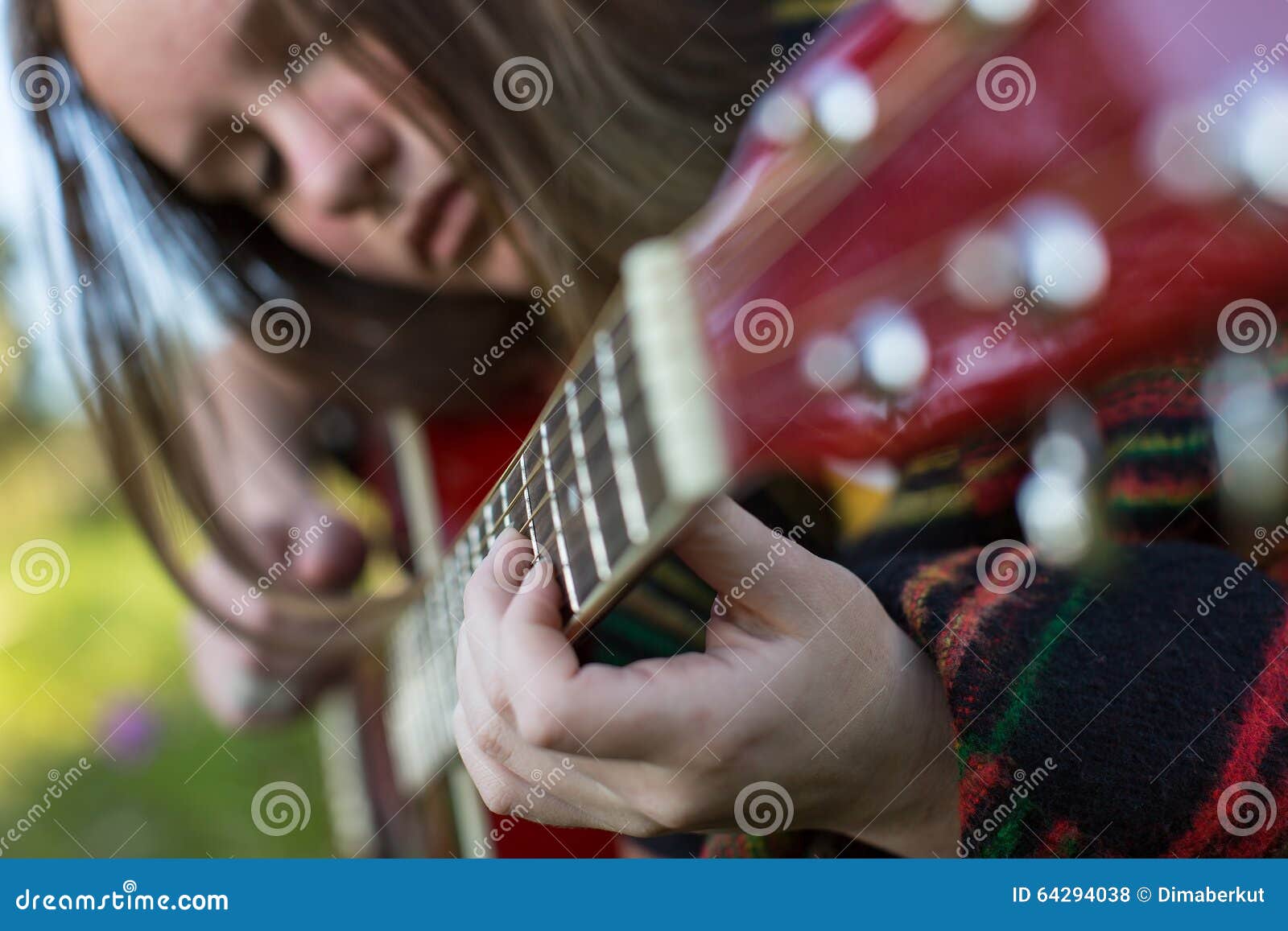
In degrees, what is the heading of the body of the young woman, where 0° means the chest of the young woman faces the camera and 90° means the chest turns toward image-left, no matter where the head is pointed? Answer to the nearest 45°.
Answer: approximately 45°
